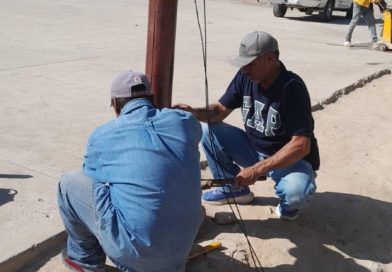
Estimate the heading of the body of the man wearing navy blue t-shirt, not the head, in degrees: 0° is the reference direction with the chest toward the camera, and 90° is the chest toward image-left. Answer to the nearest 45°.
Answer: approximately 45°

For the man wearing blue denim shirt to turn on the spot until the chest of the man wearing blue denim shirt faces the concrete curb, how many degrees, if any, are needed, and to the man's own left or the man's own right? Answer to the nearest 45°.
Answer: approximately 90° to the man's own left

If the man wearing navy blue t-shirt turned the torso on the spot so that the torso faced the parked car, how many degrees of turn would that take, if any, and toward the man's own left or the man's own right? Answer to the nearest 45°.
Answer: approximately 135° to the man's own right

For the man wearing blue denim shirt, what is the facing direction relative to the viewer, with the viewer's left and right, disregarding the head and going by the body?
facing away from the viewer and to the left of the viewer

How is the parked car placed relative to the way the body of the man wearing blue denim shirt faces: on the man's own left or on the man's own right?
on the man's own right
